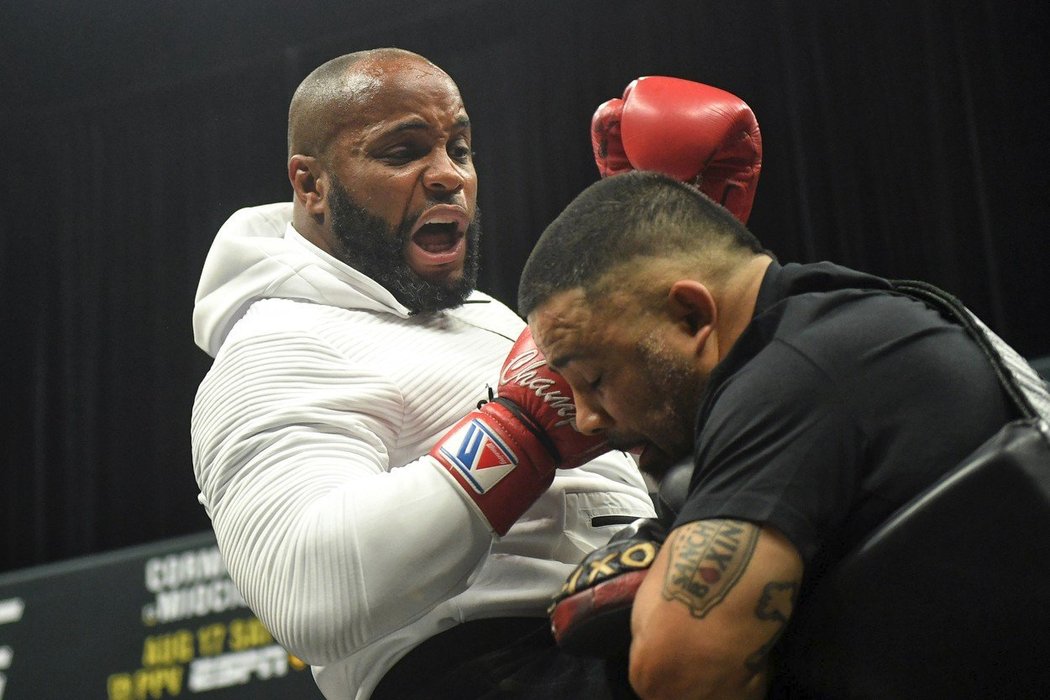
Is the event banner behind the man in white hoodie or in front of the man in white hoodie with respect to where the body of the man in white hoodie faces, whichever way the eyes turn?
behind

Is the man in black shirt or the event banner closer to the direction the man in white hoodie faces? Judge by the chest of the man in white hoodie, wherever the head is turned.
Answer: the man in black shirt

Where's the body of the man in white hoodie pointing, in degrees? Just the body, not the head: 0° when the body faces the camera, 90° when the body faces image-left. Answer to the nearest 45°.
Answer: approximately 315°
